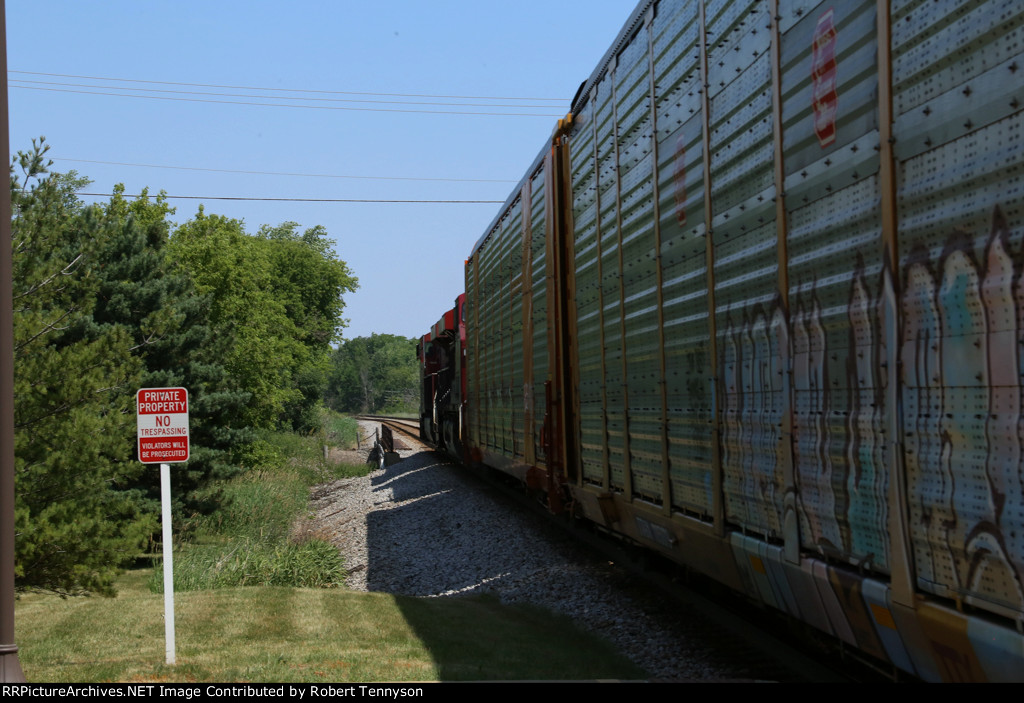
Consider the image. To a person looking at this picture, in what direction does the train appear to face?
facing away from the viewer and to the left of the viewer

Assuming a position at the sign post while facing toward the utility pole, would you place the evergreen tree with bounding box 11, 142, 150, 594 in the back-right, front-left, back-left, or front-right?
back-right
